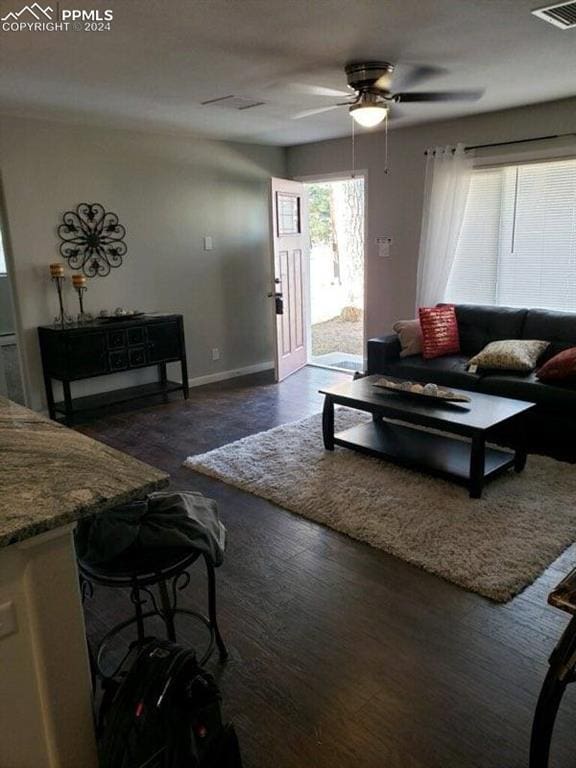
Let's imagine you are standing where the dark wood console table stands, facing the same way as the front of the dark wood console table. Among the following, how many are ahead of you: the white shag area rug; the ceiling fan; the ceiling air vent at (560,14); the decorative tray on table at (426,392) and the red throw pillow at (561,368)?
5

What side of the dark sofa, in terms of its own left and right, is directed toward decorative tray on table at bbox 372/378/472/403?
front

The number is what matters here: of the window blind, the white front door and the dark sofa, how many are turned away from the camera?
0

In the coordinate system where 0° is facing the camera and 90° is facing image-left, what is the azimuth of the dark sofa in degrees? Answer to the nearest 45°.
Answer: approximately 45°

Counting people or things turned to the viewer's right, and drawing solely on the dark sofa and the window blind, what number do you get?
0

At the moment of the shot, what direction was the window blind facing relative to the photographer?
facing the viewer and to the left of the viewer

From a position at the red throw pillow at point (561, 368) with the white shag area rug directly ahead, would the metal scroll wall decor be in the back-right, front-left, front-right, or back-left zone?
front-right

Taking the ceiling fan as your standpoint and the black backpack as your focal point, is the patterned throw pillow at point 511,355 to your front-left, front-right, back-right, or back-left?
back-left

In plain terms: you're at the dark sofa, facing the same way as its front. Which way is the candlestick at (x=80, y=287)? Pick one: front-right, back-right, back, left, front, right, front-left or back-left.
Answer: front-right

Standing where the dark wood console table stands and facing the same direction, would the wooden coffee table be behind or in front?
in front

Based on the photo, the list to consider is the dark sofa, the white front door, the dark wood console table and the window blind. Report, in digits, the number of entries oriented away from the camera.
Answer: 0

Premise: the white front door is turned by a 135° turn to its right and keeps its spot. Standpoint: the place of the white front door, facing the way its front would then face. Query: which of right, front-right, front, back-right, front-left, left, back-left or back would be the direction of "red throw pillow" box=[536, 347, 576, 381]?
back-left

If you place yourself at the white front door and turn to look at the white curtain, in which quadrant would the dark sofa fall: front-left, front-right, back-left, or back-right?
front-right

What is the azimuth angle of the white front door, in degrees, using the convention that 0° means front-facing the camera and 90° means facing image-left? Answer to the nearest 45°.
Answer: approximately 315°

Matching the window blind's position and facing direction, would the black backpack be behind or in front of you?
in front

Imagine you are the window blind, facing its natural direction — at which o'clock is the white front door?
The white front door is roughly at 2 o'clock from the window blind.
